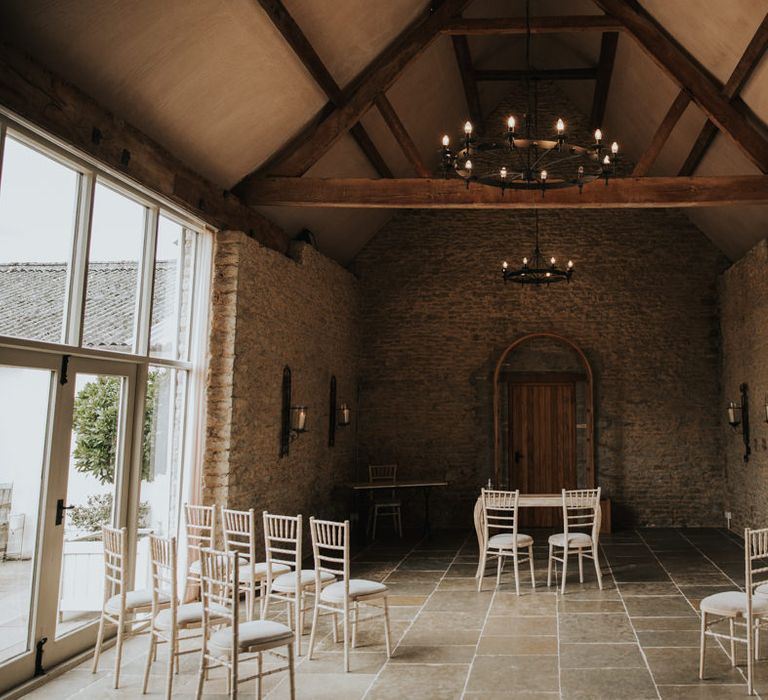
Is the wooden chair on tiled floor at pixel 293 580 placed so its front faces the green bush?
no

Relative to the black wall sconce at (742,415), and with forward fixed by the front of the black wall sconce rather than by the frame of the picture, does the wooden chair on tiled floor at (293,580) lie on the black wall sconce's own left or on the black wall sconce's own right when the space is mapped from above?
on the black wall sconce's own left

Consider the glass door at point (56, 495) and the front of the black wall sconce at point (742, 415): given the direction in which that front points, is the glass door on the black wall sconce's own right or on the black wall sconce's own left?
on the black wall sconce's own left

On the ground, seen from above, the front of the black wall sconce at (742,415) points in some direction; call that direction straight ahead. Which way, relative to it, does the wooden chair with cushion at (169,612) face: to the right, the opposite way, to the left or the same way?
to the right

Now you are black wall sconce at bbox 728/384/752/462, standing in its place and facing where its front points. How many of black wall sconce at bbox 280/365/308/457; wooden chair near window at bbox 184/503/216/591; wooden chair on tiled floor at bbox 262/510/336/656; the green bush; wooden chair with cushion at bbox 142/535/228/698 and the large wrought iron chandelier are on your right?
0

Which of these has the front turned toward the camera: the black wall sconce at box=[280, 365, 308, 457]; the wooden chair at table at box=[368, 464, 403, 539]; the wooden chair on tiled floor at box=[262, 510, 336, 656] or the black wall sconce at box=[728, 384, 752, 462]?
the wooden chair at table at box=[368, 464, 403, 539]

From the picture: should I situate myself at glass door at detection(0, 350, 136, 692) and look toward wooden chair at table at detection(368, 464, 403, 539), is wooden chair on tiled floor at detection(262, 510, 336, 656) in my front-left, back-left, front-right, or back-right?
front-right

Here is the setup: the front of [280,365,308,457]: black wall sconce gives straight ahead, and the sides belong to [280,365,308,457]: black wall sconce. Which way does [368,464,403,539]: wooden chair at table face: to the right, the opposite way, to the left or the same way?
to the right

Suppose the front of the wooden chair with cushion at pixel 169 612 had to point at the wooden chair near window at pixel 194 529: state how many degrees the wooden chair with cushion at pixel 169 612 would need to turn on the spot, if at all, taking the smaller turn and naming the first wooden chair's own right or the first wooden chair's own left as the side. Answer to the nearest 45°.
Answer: approximately 45° to the first wooden chair's own left

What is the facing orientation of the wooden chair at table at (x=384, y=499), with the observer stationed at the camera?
facing the viewer

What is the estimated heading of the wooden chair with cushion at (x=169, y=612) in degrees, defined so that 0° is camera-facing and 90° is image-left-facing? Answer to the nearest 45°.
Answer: approximately 225°

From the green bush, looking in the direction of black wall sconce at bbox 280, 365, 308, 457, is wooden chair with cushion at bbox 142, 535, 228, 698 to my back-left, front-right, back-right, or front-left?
back-right

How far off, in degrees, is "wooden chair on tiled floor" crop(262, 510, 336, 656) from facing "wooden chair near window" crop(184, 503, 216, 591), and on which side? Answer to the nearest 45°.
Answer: approximately 90° to its left

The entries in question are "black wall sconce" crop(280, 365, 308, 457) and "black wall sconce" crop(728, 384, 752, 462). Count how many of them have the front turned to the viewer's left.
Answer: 1

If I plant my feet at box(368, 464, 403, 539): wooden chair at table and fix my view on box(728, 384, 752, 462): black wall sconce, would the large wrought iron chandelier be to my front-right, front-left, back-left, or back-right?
front-right

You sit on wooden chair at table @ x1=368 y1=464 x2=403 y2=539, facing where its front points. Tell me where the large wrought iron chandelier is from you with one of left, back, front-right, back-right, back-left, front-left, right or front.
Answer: front

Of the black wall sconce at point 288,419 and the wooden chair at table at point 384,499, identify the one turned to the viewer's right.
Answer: the black wall sconce

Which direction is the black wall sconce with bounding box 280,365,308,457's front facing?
to the viewer's right

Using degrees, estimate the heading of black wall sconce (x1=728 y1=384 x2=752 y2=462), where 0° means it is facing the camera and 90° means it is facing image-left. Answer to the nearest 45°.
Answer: approximately 90°

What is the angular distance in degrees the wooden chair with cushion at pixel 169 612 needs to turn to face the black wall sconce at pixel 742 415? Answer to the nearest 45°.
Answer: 0° — it already faces it
